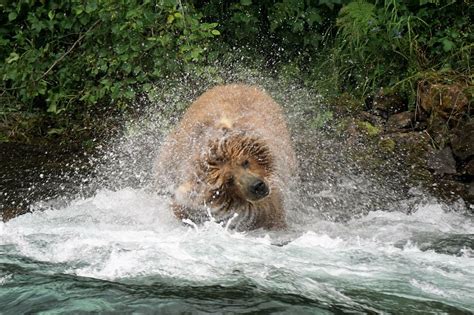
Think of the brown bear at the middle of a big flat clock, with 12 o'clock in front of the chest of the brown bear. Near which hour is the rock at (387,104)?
The rock is roughly at 8 o'clock from the brown bear.

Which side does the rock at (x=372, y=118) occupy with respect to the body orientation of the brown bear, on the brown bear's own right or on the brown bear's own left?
on the brown bear's own left

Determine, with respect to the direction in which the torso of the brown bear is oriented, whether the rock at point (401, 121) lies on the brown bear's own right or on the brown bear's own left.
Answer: on the brown bear's own left

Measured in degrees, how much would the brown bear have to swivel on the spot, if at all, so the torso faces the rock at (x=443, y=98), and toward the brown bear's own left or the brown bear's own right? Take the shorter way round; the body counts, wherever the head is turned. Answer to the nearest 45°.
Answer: approximately 90° to the brown bear's own left

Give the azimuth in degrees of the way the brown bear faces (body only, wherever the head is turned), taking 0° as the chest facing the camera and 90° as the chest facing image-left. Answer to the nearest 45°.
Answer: approximately 0°

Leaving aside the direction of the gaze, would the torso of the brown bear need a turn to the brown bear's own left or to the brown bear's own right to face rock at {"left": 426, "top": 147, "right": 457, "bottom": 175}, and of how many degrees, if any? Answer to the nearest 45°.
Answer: approximately 90° to the brown bear's own left

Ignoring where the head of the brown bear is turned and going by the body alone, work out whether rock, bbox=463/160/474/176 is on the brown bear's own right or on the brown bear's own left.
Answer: on the brown bear's own left
